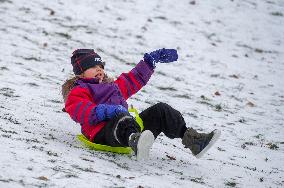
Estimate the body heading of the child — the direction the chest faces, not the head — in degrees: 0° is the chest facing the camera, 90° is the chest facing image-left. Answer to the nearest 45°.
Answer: approximately 315°
